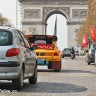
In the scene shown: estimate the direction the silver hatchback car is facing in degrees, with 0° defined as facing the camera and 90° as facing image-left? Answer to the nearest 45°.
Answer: approximately 180°
